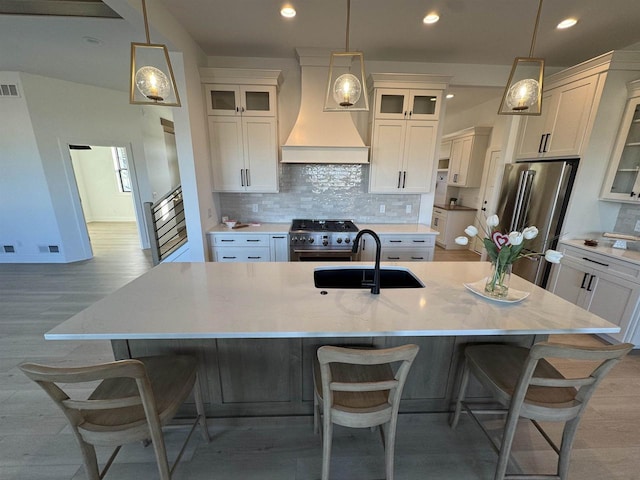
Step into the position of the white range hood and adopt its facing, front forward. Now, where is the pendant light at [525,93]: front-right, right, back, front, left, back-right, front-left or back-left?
front-left

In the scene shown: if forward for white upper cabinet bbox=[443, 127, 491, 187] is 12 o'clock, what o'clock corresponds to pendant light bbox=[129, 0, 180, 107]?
The pendant light is roughly at 11 o'clock from the white upper cabinet.

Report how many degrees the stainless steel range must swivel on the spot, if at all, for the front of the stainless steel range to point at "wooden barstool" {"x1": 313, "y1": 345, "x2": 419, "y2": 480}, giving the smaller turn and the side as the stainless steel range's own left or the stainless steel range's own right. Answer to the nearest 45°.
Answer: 0° — it already faces it

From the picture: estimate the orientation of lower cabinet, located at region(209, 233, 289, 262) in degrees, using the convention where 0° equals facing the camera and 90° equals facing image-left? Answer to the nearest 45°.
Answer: approximately 0°

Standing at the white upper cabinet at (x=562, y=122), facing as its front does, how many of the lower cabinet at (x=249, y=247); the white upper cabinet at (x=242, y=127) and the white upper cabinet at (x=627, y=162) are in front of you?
2

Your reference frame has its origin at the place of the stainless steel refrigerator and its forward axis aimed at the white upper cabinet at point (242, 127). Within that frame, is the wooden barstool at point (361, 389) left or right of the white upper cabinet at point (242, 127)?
left

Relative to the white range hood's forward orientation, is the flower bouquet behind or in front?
in front

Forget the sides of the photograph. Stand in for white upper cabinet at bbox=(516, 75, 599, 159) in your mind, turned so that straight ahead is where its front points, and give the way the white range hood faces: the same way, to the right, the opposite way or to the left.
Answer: to the left

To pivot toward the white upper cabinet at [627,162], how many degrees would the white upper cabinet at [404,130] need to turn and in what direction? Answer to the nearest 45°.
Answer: approximately 90° to its left

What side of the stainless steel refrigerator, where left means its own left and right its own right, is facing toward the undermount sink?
front

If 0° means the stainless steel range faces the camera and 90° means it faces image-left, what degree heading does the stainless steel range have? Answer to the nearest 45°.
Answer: approximately 0°

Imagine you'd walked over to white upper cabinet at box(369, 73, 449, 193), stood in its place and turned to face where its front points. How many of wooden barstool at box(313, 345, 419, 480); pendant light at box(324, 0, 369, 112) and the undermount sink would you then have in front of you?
3

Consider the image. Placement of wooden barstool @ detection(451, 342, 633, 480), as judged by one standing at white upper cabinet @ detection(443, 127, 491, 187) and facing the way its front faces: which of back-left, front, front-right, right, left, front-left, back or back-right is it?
front-left

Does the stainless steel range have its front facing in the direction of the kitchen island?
yes

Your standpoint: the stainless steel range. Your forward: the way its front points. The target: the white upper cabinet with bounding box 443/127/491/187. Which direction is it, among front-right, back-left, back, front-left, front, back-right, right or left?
back-left
